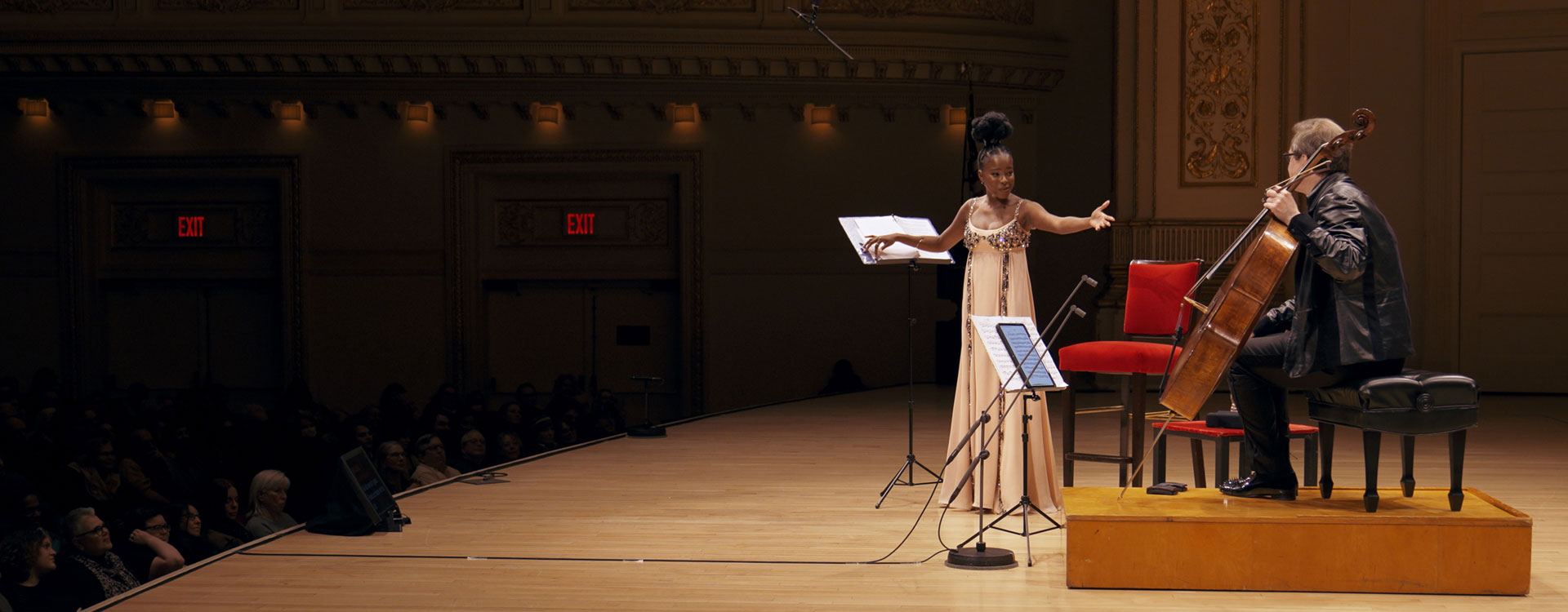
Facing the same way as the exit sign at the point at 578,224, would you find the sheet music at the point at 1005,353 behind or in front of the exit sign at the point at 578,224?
in front

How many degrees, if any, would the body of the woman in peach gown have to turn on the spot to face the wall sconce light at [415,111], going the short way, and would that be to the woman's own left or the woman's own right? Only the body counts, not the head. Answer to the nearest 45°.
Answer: approximately 135° to the woman's own right

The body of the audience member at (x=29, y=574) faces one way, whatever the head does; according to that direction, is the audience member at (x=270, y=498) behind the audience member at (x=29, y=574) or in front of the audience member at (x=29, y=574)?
in front

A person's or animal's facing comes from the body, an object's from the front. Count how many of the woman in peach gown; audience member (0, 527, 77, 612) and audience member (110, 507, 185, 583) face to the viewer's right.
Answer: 2

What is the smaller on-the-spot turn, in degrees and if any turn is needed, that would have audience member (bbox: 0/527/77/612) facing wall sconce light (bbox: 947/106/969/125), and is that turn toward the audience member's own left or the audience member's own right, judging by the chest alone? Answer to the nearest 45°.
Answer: approximately 45° to the audience member's own left

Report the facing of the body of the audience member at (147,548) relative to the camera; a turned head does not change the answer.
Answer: to the viewer's right

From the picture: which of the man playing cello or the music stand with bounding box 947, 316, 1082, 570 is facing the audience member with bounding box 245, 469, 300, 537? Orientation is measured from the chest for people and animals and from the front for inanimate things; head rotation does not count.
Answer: the man playing cello

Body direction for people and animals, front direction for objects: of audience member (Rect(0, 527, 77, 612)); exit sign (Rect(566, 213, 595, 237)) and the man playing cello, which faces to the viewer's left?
the man playing cello

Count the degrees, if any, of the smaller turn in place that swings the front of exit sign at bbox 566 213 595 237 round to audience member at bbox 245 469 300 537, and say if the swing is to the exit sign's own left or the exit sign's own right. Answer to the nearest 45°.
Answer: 0° — it already faces them

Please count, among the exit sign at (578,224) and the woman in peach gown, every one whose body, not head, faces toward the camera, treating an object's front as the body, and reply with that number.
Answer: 2

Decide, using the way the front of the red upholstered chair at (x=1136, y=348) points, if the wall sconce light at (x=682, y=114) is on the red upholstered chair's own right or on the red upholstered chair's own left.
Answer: on the red upholstered chair's own right

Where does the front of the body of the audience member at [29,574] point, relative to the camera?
to the viewer's right

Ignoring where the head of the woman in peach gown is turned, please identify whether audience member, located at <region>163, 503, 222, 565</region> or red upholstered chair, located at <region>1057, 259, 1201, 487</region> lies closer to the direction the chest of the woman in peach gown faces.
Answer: the audience member

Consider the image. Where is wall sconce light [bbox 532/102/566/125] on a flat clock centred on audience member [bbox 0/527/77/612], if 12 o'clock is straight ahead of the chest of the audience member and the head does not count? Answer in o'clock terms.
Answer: The wall sconce light is roughly at 10 o'clock from the audience member.

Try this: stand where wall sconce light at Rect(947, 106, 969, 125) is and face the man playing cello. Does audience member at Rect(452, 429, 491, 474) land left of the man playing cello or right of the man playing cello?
right
